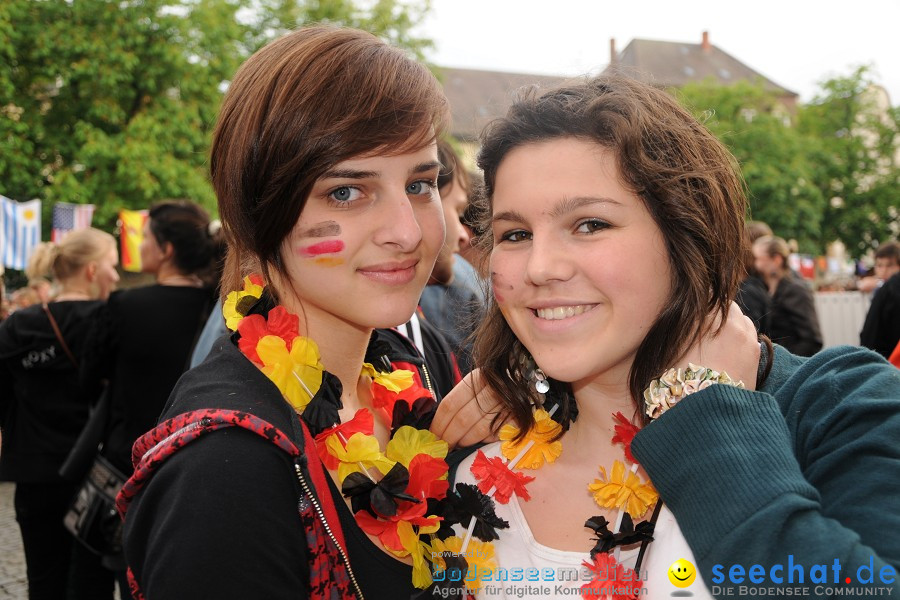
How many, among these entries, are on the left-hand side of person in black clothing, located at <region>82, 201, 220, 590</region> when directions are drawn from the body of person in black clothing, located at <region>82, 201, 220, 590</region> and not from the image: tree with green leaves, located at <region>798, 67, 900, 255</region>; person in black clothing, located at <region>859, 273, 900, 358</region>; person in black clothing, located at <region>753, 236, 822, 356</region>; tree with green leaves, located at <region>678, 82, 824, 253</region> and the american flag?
0

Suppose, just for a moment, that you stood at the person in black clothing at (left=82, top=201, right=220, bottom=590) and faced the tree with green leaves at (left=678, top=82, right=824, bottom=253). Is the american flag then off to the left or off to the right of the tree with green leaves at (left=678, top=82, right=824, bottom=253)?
left

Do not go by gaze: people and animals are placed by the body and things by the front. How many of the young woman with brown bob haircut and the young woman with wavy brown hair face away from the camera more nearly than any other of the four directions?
0

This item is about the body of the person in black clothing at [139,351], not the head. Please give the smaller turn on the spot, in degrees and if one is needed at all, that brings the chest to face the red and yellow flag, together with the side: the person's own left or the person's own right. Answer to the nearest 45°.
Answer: approximately 45° to the person's own right

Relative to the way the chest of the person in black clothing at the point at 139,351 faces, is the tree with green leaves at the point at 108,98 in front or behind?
in front

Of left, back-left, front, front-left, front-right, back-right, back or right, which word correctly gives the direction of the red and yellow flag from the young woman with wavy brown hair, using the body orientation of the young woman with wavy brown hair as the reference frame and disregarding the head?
right

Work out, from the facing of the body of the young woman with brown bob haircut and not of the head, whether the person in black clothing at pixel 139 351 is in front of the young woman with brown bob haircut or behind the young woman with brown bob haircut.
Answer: behind

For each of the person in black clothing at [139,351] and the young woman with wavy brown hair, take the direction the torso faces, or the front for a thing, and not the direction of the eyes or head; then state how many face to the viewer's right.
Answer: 0

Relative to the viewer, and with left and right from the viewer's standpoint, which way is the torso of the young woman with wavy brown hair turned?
facing the viewer and to the left of the viewer

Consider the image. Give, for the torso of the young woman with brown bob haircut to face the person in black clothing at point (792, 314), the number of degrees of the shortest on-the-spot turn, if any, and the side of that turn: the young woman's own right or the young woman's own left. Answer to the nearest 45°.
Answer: approximately 90° to the young woman's own left

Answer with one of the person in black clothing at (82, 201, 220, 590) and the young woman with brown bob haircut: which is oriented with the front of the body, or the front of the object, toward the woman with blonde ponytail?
the person in black clothing

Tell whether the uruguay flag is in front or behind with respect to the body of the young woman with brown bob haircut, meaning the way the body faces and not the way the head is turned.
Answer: behind

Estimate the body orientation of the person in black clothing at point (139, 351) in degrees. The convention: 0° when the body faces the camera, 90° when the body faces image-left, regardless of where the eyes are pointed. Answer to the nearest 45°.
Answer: approximately 135°

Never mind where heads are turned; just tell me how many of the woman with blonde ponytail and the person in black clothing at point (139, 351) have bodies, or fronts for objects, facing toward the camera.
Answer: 0
